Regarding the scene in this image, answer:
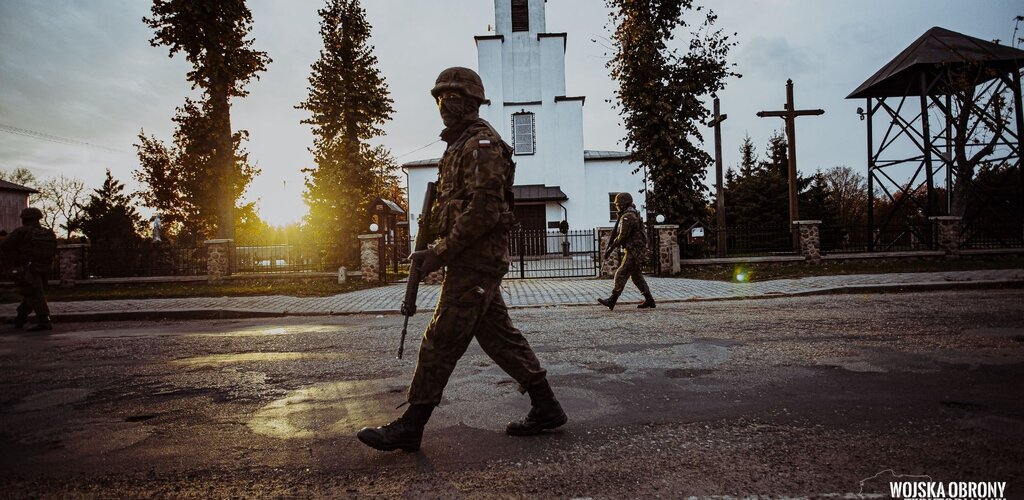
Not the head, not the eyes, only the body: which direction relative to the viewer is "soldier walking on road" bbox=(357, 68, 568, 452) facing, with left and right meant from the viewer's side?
facing to the left of the viewer

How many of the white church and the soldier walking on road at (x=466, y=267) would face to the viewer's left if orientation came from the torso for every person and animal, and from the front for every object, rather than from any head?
1
